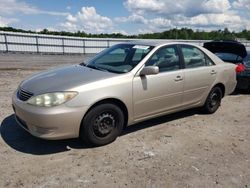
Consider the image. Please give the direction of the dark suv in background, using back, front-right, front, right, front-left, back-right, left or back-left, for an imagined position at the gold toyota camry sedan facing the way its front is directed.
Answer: back

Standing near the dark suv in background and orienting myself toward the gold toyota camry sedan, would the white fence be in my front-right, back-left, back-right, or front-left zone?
back-right

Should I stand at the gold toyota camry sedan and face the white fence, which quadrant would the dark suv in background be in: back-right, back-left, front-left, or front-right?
front-right

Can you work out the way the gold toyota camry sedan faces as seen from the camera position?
facing the viewer and to the left of the viewer

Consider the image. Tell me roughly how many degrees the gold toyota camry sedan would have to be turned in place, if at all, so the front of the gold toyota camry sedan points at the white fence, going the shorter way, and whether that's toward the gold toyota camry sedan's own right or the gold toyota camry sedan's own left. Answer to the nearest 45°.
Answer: approximately 135° to the gold toyota camry sedan's own right

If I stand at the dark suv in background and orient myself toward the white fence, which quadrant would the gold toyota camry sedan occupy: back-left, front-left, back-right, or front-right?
back-left
